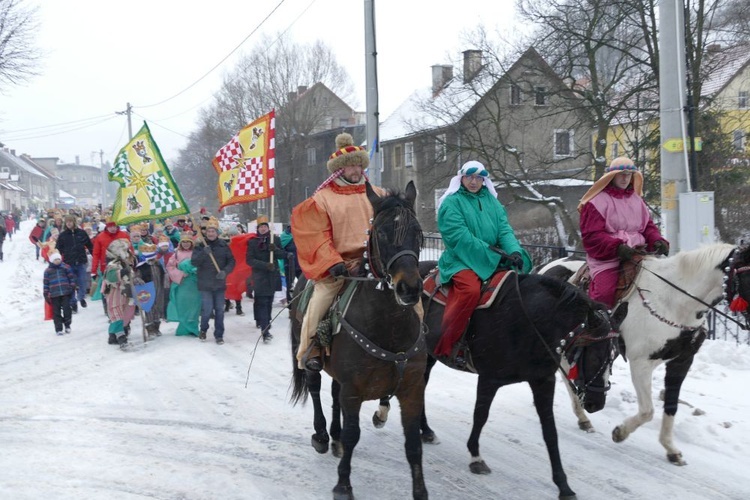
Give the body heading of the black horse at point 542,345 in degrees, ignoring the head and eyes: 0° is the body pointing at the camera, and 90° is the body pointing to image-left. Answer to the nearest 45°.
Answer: approximately 315°

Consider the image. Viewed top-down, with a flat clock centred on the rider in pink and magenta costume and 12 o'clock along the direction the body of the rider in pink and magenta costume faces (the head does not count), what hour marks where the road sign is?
The road sign is roughly at 8 o'clock from the rider in pink and magenta costume.

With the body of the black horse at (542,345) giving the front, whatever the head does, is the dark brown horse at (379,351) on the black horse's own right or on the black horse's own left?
on the black horse's own right

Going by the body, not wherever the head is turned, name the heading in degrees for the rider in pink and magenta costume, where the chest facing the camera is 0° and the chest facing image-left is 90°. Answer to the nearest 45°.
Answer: approximately 315°

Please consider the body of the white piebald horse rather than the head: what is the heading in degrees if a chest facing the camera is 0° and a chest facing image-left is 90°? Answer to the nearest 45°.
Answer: approximately 315°

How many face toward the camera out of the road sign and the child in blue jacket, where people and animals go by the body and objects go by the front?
2

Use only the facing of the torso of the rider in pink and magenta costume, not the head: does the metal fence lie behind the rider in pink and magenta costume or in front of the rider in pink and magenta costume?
behind

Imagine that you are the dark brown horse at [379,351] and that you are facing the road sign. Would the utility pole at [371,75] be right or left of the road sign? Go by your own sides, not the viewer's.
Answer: left

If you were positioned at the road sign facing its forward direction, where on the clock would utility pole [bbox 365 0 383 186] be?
The utility pole is roughly at 4 o'clock from the road sign.
